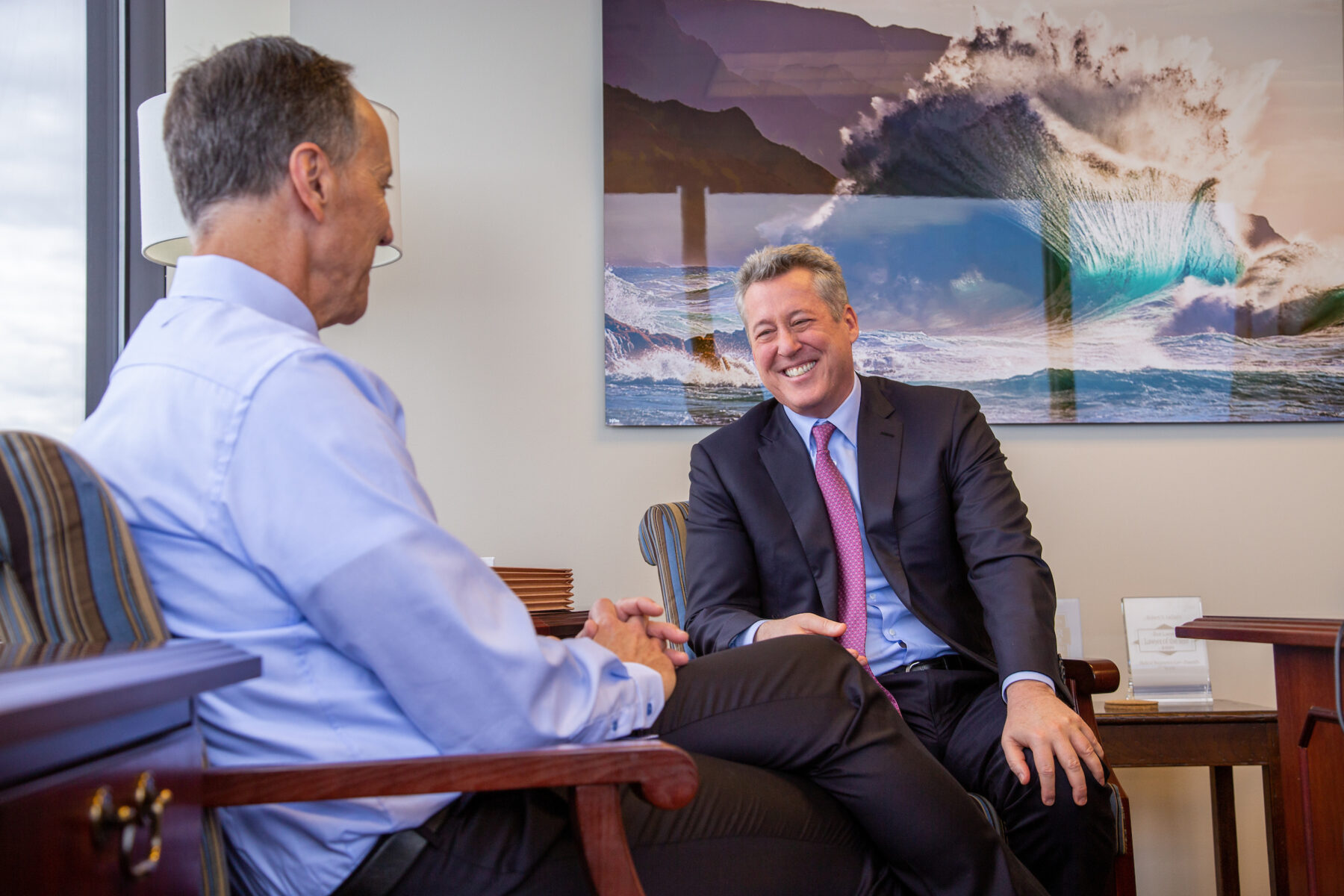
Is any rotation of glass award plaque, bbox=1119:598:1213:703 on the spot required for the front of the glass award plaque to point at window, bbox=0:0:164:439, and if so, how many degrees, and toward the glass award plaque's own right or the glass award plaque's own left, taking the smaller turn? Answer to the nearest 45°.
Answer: approximately 45° to the glass award plaque's own right

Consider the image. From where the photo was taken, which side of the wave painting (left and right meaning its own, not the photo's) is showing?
front

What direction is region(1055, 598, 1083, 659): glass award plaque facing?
toward the camera

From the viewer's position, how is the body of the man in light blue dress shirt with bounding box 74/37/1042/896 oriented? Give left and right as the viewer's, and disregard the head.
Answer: facing away from the viewer and to the right of the viewer

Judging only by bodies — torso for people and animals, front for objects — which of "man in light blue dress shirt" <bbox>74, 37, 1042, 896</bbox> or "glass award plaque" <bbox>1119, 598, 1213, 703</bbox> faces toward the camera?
the glass award plaque

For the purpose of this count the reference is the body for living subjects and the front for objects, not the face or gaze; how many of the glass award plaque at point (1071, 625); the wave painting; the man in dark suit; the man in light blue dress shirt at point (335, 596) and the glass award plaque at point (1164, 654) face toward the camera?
4

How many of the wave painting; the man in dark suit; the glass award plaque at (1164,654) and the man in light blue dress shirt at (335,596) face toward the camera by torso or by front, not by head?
3

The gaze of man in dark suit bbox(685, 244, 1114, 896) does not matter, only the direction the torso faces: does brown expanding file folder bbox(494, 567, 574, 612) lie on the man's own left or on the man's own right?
on the man's own right

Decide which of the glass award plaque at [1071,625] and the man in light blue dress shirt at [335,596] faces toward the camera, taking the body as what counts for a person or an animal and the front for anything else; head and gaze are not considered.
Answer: the glass award plaque

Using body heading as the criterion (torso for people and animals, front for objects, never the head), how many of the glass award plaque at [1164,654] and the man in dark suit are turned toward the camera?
2

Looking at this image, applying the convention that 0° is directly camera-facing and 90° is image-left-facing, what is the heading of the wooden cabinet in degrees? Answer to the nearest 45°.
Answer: approximately 315°

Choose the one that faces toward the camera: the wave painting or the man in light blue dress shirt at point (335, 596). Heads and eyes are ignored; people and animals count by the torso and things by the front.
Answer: the wave painting

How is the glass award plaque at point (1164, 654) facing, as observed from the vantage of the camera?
facing the viewer

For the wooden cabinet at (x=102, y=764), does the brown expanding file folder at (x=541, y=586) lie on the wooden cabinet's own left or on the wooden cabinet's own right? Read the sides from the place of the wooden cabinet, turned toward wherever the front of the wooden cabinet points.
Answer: on the wooden cabinet's own left

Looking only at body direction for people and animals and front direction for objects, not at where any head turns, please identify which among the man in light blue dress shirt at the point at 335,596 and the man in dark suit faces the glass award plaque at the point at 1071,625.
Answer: the man in light blue dress shirt

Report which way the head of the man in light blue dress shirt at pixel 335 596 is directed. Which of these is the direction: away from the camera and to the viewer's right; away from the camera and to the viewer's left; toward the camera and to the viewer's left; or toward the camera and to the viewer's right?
away from the camera and to the viewer's right
